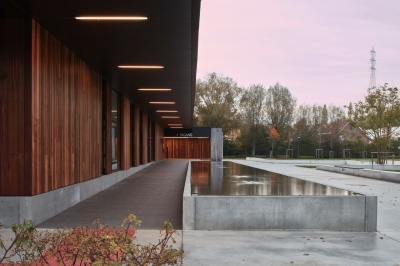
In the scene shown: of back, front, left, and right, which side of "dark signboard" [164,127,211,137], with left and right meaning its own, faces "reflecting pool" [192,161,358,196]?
front

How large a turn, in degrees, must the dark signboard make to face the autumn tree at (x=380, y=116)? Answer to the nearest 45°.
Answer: approximately 45° to its left

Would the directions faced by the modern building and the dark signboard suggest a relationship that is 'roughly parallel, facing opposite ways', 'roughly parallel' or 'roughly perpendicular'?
roughly perpendicular

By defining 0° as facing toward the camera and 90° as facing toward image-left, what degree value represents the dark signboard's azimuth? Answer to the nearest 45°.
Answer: approximately 0°

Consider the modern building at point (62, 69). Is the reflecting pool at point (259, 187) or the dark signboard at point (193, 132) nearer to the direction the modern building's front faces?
the reflecting pool

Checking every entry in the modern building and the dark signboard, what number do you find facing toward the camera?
1

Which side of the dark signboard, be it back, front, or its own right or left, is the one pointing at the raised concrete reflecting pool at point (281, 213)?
front

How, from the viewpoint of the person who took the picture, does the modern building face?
facing to the right of the viewer
